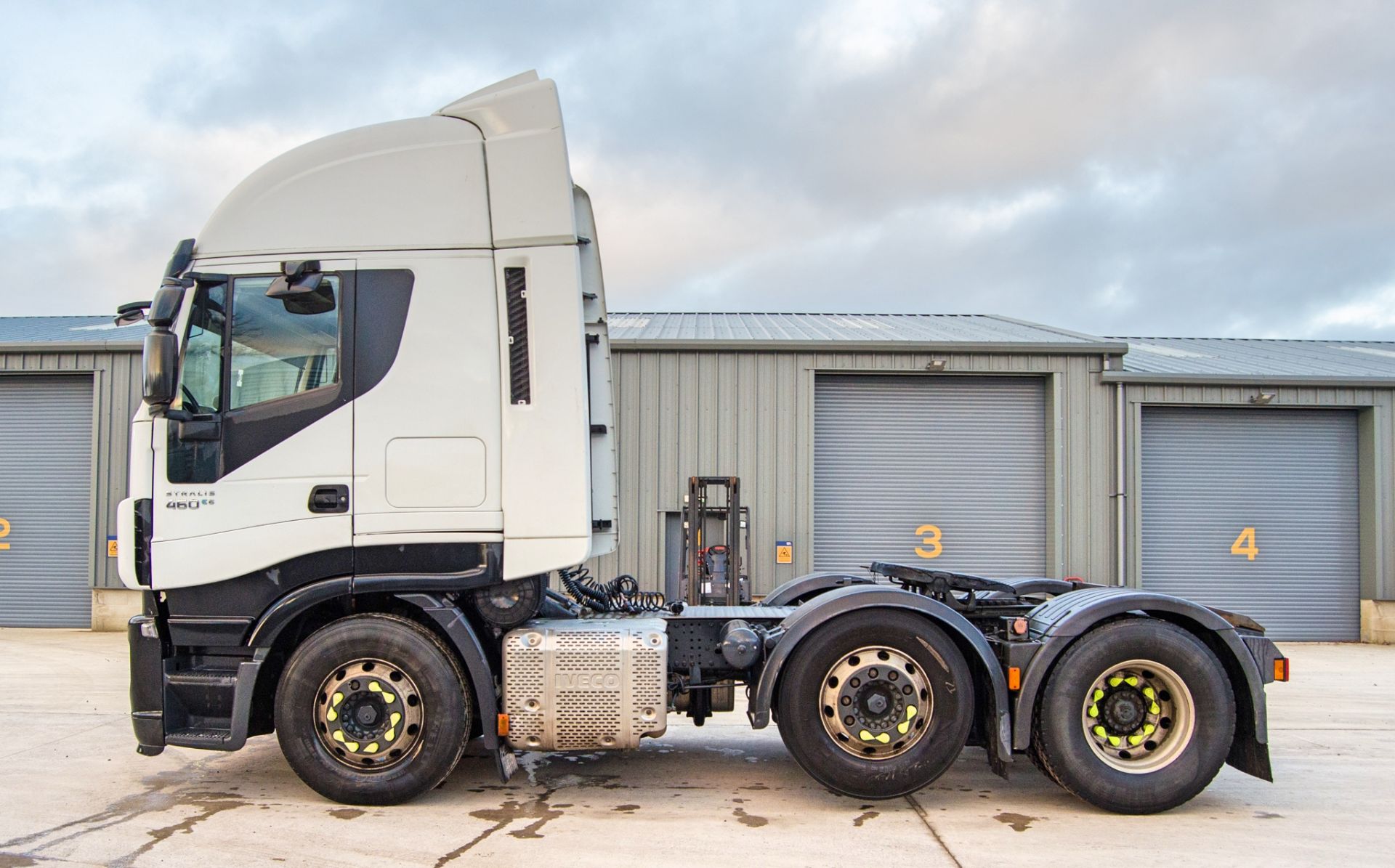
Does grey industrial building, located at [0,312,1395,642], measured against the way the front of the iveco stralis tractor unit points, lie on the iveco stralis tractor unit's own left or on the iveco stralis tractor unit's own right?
on the iveco stralis tractor unit's own right

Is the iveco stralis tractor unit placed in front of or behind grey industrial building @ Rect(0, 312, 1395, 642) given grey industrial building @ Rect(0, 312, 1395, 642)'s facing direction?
in front

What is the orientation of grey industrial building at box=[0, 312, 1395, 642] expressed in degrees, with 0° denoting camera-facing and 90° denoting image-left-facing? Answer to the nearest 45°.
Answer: approximately 0°

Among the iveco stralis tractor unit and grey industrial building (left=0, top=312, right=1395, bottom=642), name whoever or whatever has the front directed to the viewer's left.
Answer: the iveco stralis tractor unit

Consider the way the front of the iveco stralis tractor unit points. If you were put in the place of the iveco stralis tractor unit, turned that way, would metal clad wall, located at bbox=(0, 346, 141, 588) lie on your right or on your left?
on your right

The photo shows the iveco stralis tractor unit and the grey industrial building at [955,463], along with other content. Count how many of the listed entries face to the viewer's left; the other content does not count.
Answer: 1

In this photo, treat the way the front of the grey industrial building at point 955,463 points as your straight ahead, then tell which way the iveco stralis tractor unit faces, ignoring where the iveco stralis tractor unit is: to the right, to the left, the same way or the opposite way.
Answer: to the right

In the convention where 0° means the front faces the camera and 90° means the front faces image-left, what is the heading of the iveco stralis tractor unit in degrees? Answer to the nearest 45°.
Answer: approximately 90°
